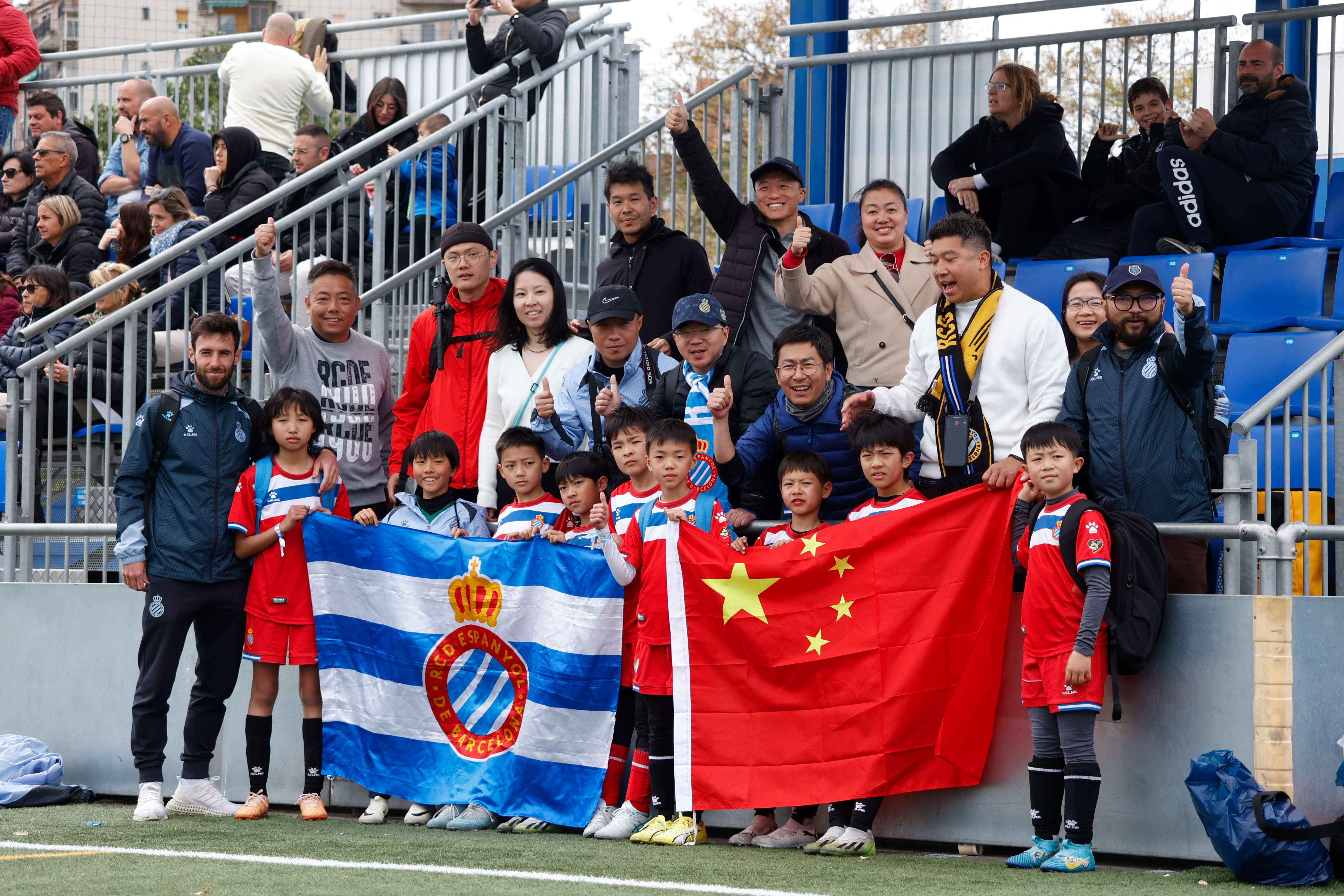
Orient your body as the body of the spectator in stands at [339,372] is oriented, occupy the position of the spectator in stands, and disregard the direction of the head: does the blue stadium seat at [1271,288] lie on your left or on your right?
on your left

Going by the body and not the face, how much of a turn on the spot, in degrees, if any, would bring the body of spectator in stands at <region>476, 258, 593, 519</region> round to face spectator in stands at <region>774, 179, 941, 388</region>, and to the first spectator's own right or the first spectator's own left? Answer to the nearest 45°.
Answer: approximately 90° to the first spectator's own left

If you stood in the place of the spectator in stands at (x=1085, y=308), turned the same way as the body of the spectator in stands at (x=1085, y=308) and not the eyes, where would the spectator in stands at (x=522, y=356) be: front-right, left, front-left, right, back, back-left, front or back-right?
right

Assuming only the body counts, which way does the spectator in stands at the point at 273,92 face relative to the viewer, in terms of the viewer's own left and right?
facing away from the viewer

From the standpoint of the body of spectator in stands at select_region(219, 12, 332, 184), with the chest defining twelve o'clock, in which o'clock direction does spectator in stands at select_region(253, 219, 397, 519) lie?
spectator in stands at select_region(253, 219, 397, 519) is roughly at 6 o'clock from spectator in stands at select_region(219, 12, 332, 184).

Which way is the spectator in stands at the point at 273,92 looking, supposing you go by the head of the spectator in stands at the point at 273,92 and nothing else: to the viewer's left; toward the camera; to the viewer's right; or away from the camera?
away from the camera

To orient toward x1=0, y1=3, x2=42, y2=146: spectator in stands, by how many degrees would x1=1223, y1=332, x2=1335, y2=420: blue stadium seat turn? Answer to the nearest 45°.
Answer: approximately 90° to its right

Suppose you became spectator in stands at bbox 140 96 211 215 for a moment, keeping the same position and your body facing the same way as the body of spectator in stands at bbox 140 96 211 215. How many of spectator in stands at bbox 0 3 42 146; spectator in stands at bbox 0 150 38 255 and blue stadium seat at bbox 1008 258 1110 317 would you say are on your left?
1

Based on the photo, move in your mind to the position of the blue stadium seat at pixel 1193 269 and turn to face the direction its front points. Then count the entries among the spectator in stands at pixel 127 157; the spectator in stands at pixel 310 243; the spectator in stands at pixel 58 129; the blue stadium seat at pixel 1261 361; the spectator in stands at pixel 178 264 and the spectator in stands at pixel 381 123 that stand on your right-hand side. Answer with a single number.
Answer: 5

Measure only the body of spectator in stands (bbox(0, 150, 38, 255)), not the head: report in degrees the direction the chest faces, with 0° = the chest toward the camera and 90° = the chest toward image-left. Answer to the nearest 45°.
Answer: approximately 45°

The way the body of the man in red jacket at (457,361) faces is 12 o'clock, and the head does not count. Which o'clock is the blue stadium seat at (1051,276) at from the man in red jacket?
The blue stadium seat is roughly at 9 o'clock from the man in red jacket.
